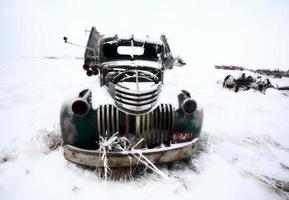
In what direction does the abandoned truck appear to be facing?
toward the camera
